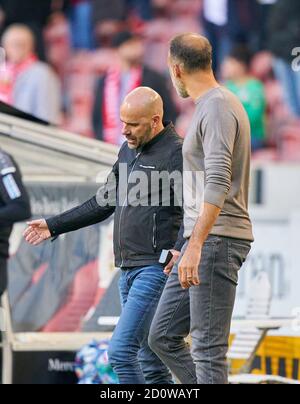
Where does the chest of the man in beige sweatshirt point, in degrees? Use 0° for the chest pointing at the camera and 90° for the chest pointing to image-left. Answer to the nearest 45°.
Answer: approximately 90°

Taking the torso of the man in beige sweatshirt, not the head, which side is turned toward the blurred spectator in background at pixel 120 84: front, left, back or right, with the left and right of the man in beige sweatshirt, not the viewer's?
right

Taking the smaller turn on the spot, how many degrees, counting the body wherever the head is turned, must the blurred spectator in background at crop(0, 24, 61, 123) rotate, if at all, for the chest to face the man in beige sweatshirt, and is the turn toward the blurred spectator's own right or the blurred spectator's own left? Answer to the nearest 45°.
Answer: approximately 45° to the blurred spectator's own left

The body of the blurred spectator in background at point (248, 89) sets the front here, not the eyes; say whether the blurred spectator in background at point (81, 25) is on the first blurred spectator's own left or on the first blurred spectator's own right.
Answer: on the first blurred spectator's own right

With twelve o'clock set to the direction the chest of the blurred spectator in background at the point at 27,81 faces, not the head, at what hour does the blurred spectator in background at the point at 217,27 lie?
the blurred spectator in background at the point at 217,27 is roughly at 8 o'clock from the blurred spectator in background at the point at 27,81.

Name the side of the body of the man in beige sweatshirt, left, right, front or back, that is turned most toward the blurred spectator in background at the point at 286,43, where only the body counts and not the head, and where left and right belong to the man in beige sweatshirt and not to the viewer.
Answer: right

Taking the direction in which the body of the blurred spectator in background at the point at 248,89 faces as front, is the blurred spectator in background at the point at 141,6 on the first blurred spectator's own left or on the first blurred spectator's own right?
on the first blurred spectator's own right

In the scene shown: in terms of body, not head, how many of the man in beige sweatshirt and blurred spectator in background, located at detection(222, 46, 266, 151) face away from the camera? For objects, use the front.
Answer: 0

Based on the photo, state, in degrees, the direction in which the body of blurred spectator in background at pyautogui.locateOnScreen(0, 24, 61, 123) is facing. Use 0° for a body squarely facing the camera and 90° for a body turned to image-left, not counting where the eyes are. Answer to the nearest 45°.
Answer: approximately 45°

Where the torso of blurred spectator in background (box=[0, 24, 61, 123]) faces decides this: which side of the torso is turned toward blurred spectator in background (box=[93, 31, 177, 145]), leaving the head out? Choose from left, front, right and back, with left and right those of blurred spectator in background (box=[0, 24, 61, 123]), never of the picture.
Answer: left
